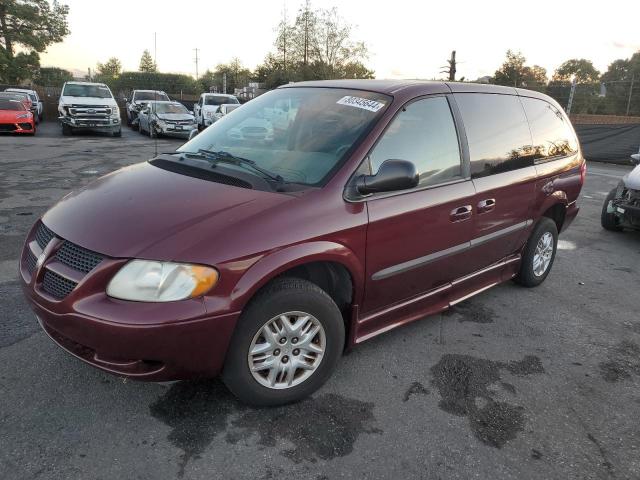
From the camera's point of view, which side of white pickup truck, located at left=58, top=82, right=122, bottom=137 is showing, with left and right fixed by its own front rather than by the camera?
front

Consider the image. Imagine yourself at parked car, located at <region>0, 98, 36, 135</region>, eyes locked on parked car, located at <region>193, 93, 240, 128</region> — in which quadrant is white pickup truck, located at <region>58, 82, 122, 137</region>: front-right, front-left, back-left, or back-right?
front-right

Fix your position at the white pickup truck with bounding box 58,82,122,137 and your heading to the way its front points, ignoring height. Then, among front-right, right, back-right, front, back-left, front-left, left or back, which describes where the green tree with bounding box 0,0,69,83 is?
back

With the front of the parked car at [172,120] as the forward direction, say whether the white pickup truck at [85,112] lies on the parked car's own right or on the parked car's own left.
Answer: on the parked car's own right

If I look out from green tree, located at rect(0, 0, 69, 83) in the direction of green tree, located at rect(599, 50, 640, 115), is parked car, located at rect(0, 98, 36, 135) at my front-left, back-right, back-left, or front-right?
front-right

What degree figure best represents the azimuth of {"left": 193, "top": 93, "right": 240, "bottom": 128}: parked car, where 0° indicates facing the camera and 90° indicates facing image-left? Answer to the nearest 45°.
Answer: approximately 315°

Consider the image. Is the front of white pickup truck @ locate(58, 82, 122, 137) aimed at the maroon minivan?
yes

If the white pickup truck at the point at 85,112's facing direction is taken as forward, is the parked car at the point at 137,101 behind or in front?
behind

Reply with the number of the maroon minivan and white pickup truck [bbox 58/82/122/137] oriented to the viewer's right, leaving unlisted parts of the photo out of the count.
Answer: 0

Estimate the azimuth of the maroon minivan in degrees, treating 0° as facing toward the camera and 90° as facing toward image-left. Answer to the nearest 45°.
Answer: approximately 45°

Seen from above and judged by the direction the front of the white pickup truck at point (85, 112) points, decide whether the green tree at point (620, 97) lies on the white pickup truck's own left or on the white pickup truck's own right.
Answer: on the white pickup truck's own left

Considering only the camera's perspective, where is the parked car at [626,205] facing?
facing the viewer and to the left of the viewer

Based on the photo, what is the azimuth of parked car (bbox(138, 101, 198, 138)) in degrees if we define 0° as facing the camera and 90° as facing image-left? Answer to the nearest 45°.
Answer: approximately 315°

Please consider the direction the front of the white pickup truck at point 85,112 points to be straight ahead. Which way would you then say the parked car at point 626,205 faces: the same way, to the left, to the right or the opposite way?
to the right
